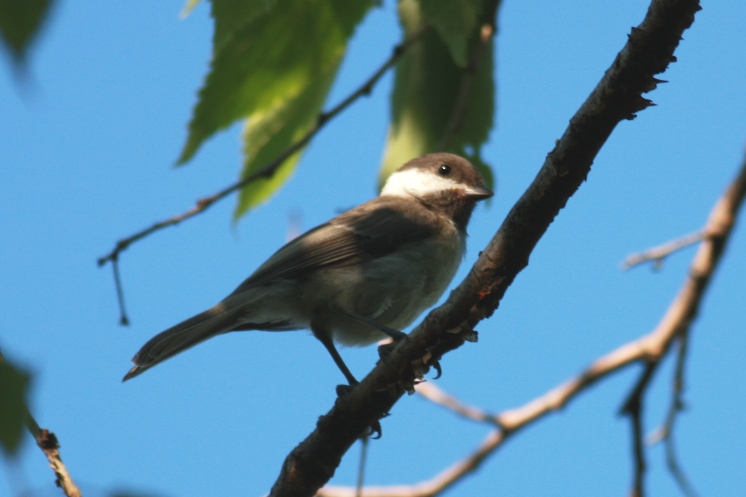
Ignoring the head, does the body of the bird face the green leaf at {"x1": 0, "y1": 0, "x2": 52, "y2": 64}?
no

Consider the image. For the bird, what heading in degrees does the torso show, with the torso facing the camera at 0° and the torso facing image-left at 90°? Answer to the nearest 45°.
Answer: approximately 270°

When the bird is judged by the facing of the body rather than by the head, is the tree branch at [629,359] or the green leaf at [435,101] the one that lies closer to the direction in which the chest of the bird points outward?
the tree branch

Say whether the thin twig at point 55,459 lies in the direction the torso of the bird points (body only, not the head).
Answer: no
